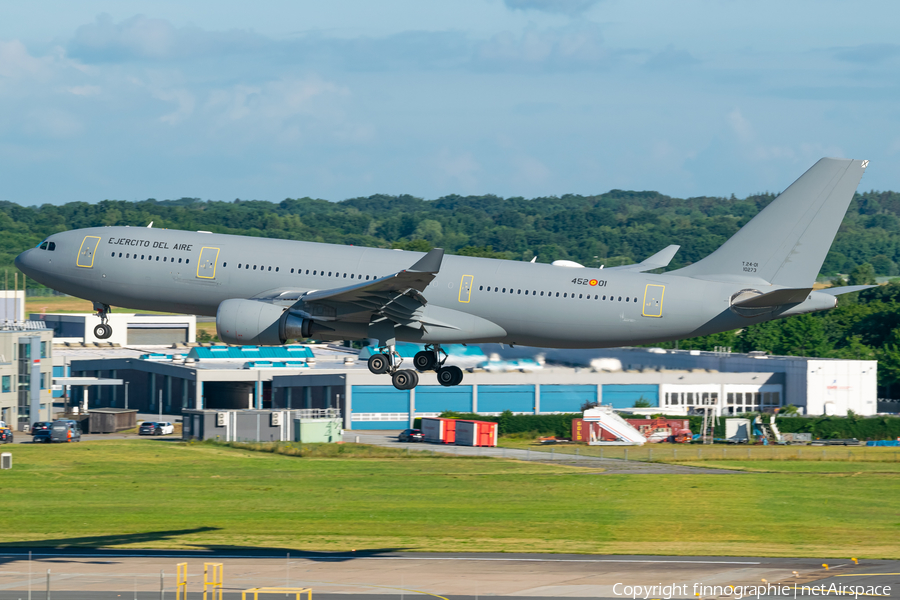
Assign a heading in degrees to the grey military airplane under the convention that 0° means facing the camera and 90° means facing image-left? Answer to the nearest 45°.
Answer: approximately 90°
